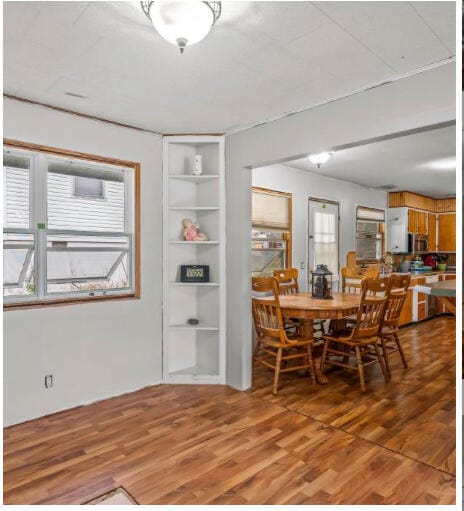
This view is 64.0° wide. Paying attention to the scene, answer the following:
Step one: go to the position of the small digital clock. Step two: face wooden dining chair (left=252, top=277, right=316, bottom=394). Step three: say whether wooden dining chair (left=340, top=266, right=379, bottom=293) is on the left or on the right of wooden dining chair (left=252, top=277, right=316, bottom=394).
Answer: left

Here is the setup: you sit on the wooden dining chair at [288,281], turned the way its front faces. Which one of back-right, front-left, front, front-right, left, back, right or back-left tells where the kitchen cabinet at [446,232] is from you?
left

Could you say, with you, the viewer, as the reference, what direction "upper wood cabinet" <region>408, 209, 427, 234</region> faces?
facing the viewer and to the right of the viewer

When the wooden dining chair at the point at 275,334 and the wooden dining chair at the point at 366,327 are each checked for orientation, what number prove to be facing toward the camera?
0

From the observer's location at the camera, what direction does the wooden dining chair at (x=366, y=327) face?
facing away from the viewer and to the left of the viewer

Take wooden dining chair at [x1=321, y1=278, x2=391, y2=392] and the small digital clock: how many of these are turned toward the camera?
1

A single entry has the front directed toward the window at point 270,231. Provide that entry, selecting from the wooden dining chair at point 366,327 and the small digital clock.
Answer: the wooden dining chair

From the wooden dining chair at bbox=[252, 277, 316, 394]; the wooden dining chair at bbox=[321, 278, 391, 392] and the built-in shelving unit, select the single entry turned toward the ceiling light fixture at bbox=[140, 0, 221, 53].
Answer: the built-in shelving unit

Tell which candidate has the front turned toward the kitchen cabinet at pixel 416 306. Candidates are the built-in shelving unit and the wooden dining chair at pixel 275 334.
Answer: the wooden dining chair

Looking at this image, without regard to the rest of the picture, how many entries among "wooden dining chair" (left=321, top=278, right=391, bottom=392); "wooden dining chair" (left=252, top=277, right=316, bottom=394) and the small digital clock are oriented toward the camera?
1

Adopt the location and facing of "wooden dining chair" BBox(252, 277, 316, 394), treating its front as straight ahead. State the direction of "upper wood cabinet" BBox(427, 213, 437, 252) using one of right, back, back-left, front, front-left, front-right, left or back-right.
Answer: front
